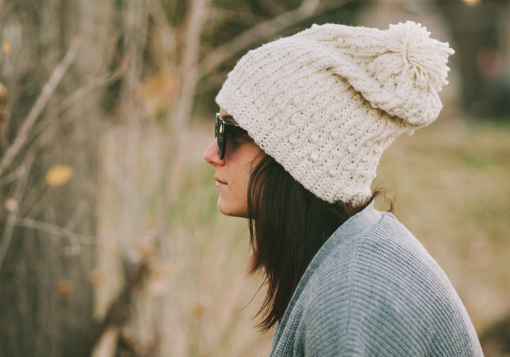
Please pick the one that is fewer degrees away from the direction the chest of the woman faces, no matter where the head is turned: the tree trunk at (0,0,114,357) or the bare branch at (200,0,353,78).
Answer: the tree trunk

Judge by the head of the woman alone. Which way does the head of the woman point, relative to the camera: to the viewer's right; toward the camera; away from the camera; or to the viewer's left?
to the viewer's left

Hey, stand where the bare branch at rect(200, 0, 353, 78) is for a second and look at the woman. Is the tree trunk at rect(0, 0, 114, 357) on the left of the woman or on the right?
right

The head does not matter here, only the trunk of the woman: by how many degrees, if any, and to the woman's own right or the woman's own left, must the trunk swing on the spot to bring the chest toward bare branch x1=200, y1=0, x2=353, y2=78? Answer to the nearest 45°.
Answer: approximately 90° to the woman's own right

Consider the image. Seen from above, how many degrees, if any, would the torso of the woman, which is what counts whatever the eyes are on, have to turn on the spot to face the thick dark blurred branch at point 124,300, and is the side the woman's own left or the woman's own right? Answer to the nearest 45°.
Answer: approximately 45° to the woman's own right

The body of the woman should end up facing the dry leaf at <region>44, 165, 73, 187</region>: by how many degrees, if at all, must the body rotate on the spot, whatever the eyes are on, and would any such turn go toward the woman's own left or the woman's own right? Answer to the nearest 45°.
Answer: approximately 45° to the woman's own right

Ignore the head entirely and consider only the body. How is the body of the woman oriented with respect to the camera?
to the viewer's left
